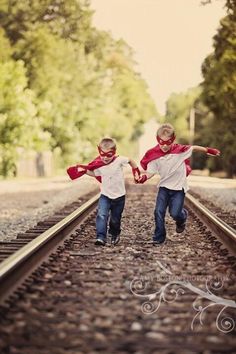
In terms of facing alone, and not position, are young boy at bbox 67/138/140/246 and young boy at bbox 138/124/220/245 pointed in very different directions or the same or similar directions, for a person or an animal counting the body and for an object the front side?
same or similar directions

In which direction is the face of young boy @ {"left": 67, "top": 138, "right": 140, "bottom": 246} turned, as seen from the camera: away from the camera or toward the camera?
toward the camera

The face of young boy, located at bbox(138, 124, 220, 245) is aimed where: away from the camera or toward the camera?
toward the camera

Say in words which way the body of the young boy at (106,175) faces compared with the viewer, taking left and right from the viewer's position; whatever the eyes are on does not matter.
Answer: facing the viewer

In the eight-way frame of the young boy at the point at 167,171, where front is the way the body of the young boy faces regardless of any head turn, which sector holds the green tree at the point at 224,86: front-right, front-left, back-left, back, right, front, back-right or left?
back

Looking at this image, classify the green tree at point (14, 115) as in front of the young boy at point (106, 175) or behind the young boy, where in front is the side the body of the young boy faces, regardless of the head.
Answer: behind

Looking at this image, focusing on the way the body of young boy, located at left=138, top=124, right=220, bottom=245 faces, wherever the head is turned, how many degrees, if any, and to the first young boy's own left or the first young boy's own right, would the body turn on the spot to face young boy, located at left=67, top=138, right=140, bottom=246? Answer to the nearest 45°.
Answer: approximately 90° to the first young boy's own right

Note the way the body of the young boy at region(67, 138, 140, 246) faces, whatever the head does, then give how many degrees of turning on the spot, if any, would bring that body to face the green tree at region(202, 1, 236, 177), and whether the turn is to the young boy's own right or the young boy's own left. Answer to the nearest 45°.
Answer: approximately 180°

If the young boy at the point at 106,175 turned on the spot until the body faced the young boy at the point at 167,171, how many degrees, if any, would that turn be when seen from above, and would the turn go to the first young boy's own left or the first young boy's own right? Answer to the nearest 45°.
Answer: approximately 90° to the first young boy's own left

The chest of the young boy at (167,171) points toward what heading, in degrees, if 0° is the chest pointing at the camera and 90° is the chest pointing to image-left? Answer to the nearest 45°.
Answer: approximately 0°

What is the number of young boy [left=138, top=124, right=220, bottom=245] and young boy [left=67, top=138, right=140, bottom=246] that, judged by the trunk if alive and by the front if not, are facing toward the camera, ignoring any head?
2

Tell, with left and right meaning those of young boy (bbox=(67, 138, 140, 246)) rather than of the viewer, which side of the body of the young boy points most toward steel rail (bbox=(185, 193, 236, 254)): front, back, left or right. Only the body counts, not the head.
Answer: left
